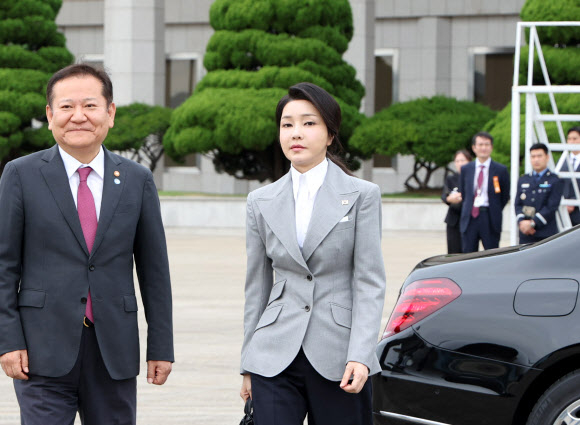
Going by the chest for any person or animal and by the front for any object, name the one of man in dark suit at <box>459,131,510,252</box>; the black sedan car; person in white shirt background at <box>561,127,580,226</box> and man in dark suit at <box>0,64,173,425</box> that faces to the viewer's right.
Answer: the black sedan car

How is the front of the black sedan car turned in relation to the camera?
facing to the right of the viewer

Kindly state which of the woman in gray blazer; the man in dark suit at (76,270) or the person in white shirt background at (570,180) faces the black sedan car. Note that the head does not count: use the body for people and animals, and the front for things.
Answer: the person in white shirt background

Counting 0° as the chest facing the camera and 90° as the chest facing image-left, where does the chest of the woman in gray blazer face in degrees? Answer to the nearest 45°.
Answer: approximately 0°

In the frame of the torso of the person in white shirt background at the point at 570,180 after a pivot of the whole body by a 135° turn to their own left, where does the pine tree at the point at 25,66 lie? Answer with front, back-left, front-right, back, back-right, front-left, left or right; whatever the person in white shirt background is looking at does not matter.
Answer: left

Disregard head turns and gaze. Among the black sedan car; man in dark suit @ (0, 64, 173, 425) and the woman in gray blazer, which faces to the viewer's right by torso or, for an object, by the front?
the black sedan car
